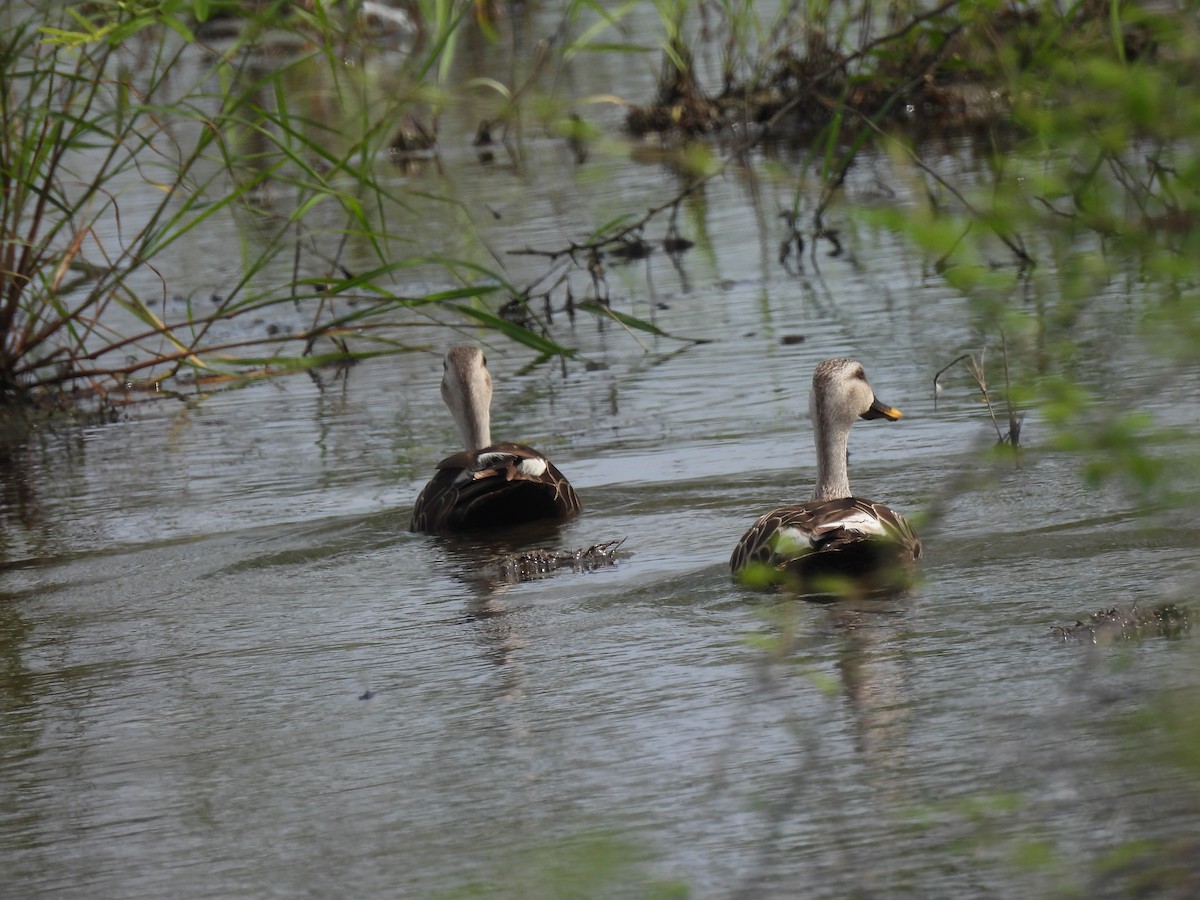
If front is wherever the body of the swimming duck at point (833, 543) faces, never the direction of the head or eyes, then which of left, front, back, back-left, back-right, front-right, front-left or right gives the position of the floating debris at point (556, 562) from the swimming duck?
front-left

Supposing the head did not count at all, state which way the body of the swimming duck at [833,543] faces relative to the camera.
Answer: away from the camera

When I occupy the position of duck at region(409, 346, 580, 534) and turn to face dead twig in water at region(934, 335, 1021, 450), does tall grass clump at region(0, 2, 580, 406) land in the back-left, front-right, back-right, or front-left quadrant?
back-left

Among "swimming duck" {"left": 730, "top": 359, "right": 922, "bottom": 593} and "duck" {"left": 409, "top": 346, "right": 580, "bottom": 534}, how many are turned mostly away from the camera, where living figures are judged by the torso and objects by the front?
2

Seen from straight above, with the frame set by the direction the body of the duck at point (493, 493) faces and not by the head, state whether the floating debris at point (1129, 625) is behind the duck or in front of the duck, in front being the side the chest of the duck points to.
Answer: behind

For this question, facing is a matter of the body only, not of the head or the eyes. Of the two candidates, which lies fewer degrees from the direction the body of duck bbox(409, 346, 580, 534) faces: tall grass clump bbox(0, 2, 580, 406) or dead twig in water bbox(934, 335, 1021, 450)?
the tall grass clump

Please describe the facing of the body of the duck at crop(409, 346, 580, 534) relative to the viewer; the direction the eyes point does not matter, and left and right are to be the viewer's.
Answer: facing away from the viewer

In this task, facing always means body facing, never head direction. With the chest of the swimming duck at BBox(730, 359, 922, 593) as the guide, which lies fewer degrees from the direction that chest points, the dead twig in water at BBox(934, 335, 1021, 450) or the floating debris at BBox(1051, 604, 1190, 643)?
the dead twig in water

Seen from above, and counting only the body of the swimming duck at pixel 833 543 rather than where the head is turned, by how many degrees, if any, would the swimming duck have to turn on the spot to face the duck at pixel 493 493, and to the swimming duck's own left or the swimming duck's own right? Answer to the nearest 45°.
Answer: approximately 45° to the swimming duck's own left

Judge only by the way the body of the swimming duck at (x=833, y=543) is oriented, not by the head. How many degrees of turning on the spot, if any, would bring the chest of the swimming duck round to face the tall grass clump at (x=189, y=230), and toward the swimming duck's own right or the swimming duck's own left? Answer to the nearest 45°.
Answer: approximately 45° to the swimming duck's own left

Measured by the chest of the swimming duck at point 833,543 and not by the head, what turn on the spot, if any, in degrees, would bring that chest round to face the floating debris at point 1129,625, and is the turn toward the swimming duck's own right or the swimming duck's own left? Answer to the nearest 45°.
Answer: approximately 135° to the swimming duck's own right
